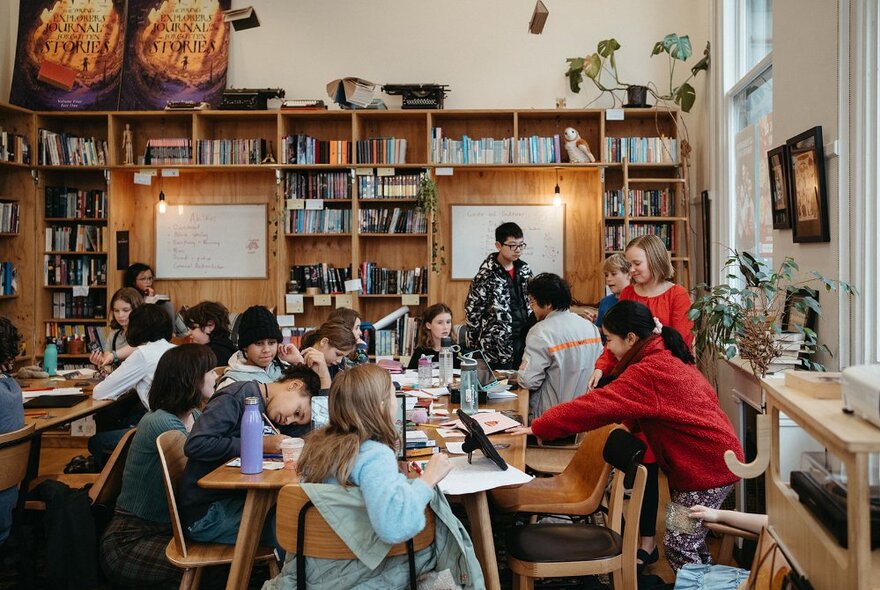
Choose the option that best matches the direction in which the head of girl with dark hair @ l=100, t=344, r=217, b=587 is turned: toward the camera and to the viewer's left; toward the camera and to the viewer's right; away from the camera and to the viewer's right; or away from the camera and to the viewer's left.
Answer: away from the camera and to the viewer's right

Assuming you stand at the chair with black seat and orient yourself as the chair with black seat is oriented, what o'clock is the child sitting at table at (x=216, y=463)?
The child sitting at table is roughly at 12 o'clock from the chair with black seat.

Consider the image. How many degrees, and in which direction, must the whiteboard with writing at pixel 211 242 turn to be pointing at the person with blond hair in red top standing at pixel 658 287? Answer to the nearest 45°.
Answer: approximately 45° to its left

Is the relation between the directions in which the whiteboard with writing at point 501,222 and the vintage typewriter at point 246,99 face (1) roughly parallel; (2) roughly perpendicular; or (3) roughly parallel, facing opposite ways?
roughly parallel

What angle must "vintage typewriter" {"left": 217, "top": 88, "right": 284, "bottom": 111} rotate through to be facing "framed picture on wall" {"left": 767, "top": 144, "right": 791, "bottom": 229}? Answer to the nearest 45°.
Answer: approximately 45° to its left

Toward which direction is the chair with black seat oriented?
to the viewer's left

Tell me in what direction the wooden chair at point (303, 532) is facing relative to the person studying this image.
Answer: facing away from the viewer and to the right of the viewer

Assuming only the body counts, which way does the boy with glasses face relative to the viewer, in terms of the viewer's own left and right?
facing the viewer and to the right of the viewer

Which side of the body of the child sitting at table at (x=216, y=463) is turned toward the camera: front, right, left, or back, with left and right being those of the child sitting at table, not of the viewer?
right

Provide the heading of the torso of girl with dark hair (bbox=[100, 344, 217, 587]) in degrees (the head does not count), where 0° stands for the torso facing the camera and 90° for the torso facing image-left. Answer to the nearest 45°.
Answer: approximately 270°

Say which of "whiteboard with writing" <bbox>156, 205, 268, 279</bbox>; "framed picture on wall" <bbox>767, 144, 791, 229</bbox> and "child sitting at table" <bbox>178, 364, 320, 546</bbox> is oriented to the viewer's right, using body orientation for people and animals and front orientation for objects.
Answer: the child sitting at table
